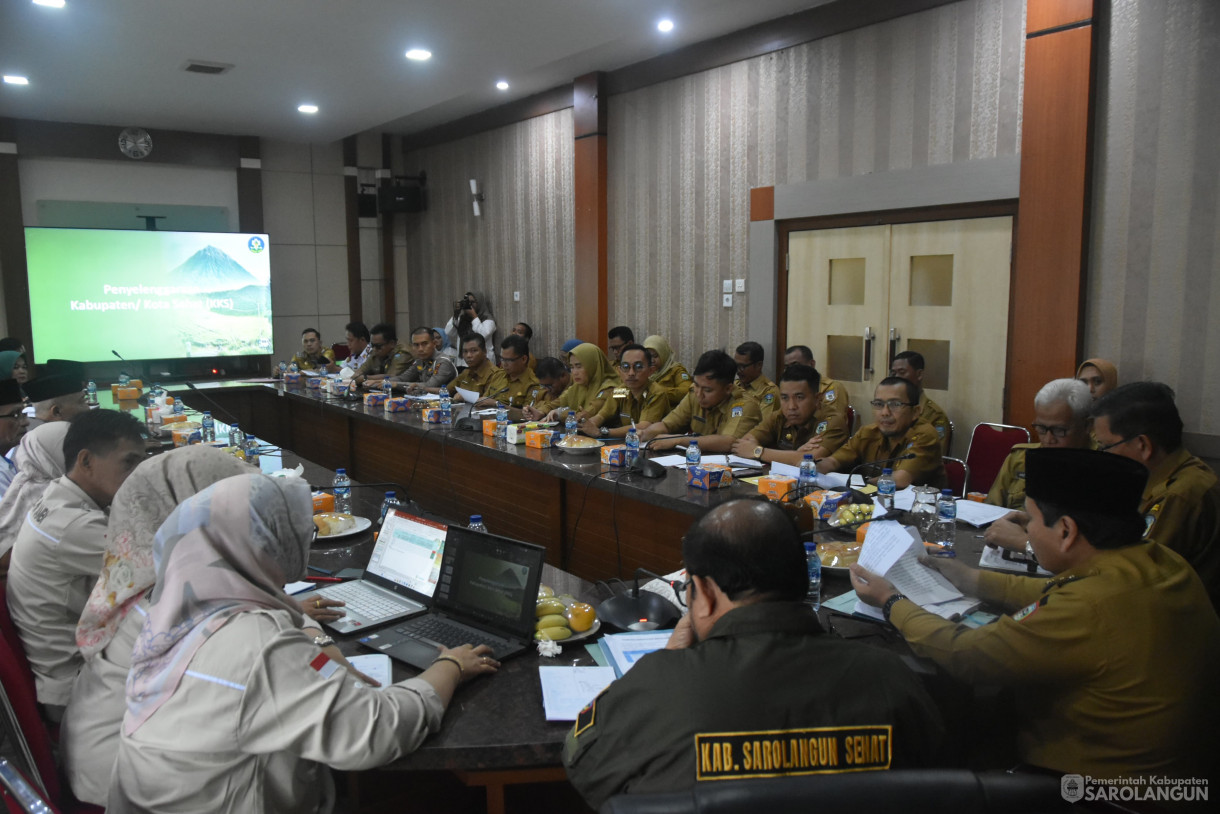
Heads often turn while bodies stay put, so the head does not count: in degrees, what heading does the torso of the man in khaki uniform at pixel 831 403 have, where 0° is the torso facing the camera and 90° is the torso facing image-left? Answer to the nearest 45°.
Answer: approximately 45°

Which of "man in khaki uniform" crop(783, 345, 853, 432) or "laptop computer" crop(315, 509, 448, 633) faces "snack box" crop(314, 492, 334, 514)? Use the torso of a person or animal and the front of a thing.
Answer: the man in khaki uniform

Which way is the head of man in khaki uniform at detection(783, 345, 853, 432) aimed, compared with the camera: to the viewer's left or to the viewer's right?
to the viewer's left

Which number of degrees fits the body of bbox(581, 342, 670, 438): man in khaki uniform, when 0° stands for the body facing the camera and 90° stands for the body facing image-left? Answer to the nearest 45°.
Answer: approximately 45°

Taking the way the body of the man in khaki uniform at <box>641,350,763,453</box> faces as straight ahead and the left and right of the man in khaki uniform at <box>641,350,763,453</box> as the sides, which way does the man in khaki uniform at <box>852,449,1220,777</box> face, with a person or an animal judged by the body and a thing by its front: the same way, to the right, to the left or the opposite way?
to the right

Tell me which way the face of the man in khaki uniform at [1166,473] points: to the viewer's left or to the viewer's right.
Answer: to the viewer's left

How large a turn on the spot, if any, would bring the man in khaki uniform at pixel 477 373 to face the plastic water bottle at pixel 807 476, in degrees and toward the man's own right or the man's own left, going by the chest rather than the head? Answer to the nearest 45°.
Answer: approximately 45° to the man's own left

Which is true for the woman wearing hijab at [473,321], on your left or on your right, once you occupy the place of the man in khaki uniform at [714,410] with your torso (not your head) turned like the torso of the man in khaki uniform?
on your right

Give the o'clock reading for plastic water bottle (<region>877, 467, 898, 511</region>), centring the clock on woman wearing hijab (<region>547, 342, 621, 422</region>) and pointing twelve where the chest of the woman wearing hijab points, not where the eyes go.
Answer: The plastic water bottle is roughly at 10 o'clock from the woman wearing hijab.

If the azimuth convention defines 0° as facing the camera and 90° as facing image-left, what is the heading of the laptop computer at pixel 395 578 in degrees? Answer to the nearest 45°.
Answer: approximately 45°

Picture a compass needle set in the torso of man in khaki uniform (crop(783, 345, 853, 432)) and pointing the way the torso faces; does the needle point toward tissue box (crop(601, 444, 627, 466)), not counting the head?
yes
